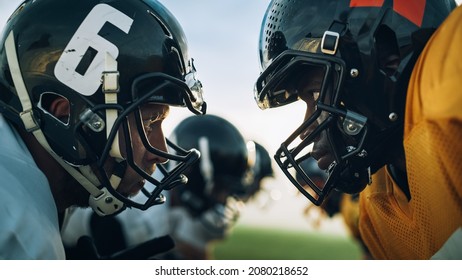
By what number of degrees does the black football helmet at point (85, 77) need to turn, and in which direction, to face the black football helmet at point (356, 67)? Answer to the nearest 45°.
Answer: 0° — it already faces it

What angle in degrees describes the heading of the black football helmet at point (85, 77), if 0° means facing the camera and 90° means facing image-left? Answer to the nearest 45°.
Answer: approximately 270°

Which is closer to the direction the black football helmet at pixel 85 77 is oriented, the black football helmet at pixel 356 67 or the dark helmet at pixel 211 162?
the black football helmet

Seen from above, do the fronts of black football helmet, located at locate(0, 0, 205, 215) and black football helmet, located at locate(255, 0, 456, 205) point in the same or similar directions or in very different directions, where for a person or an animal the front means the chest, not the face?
very different directions

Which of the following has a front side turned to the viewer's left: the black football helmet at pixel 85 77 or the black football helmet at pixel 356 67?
the black football helmet at pixel 356 67

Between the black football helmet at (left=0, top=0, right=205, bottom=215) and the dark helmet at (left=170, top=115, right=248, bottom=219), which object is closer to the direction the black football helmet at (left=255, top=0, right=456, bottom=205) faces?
the black football helmet

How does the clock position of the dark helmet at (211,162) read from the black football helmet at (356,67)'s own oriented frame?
The dark helmet is roughly at 2 o'clock from the black football helmet.

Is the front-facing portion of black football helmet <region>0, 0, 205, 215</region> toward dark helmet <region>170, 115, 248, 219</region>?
no

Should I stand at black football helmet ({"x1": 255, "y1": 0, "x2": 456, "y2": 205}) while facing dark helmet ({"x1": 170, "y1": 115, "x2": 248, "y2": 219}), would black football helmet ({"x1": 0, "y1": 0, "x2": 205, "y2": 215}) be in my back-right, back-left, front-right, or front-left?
front-left

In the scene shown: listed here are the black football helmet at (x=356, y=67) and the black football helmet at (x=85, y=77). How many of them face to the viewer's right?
1

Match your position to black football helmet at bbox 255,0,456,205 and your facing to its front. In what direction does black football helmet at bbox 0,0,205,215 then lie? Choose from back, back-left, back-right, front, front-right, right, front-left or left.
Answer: front

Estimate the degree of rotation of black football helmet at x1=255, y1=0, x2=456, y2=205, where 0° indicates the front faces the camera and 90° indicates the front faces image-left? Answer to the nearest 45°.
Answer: approximately 90°
